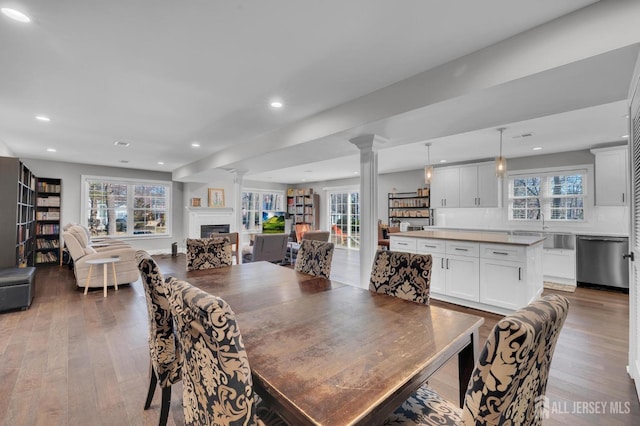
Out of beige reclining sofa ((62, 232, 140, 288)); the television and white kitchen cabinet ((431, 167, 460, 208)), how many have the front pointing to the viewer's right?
1

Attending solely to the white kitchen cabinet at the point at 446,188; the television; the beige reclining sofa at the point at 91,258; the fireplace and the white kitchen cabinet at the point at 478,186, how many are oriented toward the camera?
4

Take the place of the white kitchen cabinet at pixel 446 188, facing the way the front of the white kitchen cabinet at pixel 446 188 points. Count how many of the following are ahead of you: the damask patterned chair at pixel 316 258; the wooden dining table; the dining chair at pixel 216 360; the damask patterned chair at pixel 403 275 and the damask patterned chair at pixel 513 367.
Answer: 5

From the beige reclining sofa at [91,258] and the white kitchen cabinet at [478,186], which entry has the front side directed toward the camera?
the white kitchen cabinet

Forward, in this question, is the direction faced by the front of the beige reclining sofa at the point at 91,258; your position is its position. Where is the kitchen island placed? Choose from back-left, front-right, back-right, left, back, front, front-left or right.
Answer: front-right

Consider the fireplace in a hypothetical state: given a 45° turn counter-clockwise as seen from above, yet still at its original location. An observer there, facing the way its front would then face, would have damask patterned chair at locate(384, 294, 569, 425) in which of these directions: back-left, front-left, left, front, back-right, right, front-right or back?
front-right

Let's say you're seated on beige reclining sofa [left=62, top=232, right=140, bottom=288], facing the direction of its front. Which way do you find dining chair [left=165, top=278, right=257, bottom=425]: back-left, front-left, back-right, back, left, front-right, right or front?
right

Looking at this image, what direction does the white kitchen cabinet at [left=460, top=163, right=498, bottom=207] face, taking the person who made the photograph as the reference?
facing the viewer

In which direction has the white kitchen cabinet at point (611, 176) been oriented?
toward the camera

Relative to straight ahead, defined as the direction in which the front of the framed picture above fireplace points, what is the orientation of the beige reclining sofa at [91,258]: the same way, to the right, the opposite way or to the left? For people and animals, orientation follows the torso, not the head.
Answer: to the left

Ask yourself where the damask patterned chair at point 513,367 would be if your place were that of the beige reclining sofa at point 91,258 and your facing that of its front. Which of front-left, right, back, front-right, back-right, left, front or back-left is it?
right

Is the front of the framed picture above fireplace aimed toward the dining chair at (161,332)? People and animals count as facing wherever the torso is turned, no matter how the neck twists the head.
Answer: yes

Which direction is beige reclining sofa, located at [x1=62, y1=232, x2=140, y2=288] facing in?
to the viewer's right

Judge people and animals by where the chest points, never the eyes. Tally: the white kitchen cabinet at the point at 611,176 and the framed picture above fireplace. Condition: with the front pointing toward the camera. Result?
2

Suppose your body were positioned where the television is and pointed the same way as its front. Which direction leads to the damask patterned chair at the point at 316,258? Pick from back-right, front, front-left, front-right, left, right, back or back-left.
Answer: front

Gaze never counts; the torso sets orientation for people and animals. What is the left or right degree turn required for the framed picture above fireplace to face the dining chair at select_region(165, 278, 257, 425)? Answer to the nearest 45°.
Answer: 0° — it already faces it

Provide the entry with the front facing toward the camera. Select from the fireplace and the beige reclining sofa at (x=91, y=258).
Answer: the fireplace

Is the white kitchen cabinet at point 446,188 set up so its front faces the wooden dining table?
yes

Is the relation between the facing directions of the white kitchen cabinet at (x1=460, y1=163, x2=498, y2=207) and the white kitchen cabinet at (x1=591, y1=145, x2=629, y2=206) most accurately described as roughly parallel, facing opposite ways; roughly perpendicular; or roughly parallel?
roughly parallel

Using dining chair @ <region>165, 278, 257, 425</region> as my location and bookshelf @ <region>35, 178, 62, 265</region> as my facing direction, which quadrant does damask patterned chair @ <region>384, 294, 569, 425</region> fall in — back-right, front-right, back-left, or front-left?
back-right
